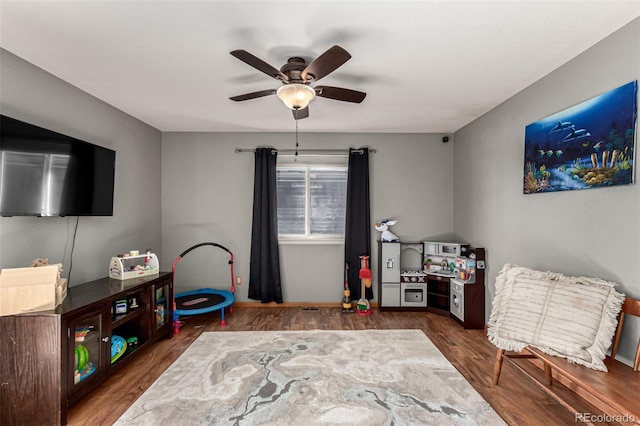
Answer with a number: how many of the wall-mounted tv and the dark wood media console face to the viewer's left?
0

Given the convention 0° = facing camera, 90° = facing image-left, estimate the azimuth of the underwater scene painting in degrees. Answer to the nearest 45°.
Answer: approximately 45°

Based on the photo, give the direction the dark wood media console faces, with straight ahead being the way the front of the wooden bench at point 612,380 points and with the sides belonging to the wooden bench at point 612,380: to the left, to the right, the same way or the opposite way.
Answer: the opposite way

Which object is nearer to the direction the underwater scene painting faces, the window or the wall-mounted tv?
the wall-mounted tv

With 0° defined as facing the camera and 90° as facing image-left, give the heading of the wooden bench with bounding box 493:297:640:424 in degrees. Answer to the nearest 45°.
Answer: approximately 45°

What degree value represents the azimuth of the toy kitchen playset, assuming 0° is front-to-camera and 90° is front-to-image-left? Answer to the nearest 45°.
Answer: approximately 45°

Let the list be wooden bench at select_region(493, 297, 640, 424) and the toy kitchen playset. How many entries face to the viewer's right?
0

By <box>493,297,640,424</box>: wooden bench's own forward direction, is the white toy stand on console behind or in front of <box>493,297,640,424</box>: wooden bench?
in front

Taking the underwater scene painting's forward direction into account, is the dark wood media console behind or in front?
in front

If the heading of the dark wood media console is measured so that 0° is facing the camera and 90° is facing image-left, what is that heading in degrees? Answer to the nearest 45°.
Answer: approximately 315°

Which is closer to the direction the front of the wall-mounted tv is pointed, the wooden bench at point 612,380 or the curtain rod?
the wooden bench
